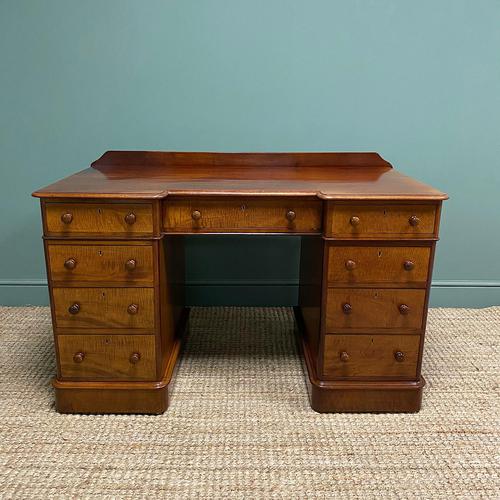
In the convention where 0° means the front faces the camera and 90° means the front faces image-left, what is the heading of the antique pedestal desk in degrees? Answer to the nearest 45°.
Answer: approximately 0°
